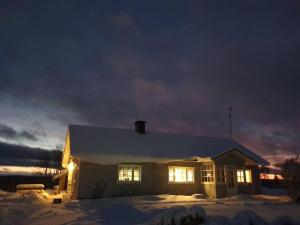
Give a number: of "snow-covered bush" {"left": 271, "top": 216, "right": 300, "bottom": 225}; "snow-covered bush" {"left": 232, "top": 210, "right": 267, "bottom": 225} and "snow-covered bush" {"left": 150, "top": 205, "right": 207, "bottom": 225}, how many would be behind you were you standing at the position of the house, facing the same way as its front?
0

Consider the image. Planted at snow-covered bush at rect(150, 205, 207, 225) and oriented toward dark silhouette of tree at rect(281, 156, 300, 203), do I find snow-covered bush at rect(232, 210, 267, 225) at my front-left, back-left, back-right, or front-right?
front-right

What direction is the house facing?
toward the camera

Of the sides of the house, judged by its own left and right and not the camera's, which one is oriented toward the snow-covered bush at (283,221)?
front

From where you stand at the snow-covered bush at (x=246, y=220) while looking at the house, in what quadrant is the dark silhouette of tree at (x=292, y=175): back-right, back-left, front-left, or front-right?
front-right

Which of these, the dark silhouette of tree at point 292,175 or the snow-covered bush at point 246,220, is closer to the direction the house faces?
the snow-covered bush

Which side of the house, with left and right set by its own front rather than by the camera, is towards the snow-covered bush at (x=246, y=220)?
front

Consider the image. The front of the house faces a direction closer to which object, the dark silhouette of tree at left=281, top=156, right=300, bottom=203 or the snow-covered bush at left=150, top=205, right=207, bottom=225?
the snow-covered bush

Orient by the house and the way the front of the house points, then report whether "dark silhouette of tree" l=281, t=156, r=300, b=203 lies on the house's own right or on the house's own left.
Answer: on the house's own left

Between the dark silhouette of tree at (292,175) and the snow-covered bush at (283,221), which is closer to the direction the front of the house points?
the snow-covered bush

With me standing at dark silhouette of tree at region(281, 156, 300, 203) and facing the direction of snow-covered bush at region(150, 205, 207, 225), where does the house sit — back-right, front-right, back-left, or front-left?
front-right
